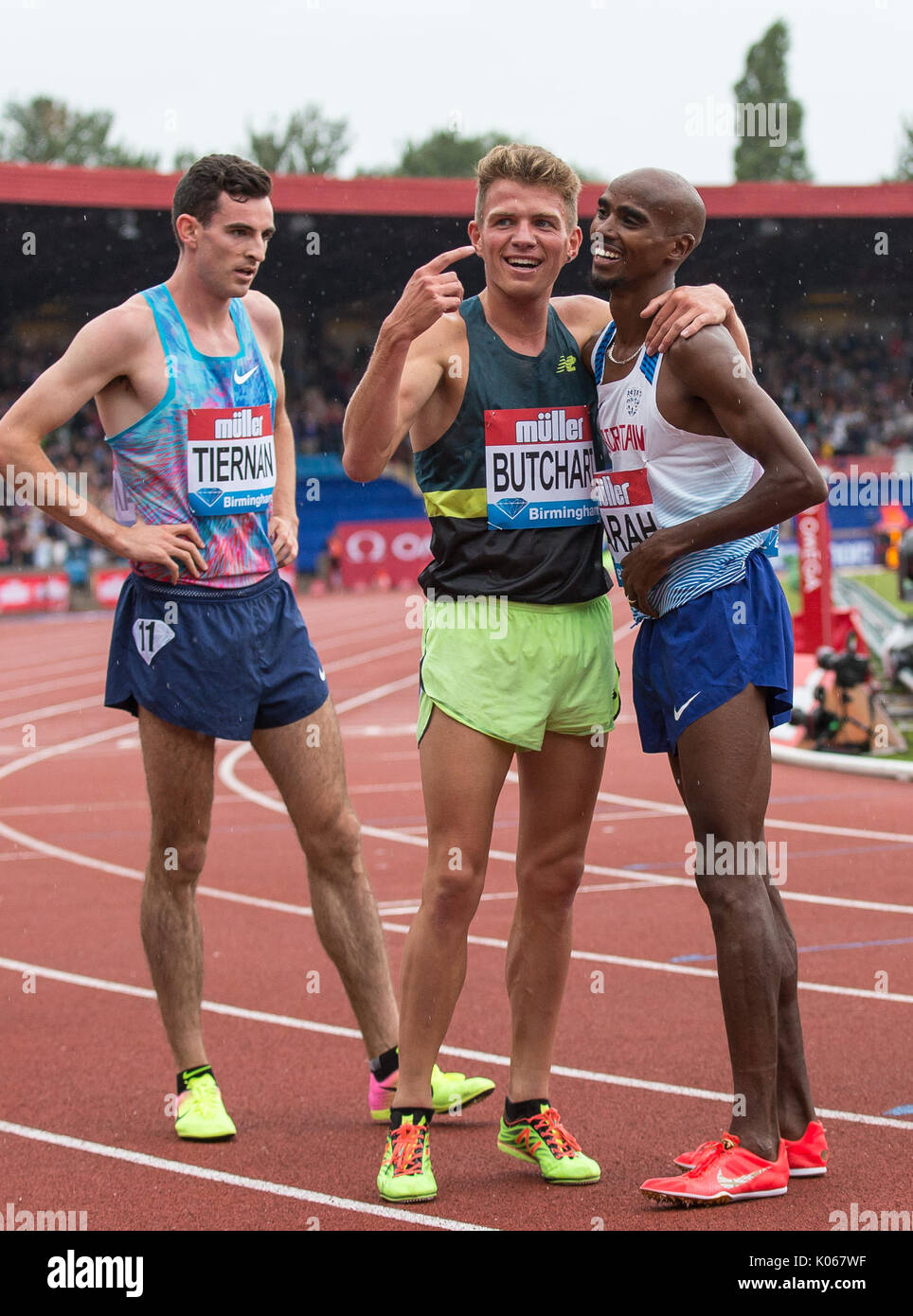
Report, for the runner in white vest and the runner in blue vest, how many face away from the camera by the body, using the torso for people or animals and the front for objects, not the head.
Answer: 0

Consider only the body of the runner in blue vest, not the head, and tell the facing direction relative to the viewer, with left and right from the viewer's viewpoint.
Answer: facing the viewer and to the right of the viewer

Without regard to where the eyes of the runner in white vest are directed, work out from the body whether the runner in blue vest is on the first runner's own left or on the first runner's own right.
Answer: on the first runner's own right

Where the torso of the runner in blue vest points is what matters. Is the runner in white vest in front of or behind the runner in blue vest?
in front

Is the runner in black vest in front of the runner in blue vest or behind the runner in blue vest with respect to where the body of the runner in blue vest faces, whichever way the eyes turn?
in front

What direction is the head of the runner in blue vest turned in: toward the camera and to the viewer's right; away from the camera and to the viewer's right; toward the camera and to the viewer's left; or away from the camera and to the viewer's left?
toward the camera and to the viewer's right

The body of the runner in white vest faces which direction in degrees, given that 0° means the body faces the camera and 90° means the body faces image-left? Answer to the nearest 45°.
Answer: approximately 45°
